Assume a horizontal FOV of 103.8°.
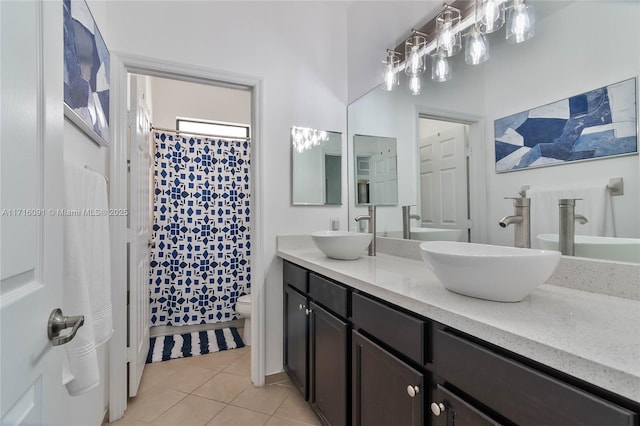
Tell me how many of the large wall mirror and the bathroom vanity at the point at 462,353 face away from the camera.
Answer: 0

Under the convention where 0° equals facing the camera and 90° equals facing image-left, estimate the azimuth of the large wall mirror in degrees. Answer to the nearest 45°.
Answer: approximately 45°

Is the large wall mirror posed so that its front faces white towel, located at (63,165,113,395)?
yes

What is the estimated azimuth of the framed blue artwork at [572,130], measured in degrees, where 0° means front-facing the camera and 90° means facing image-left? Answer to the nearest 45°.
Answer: approximately 45°

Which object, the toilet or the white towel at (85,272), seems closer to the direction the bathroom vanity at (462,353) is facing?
the white towel

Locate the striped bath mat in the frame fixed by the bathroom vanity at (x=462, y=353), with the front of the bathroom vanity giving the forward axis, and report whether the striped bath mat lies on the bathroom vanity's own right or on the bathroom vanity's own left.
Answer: on the bathroom vanity's own right

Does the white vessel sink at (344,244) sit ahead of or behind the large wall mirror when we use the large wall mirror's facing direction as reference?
ahead
